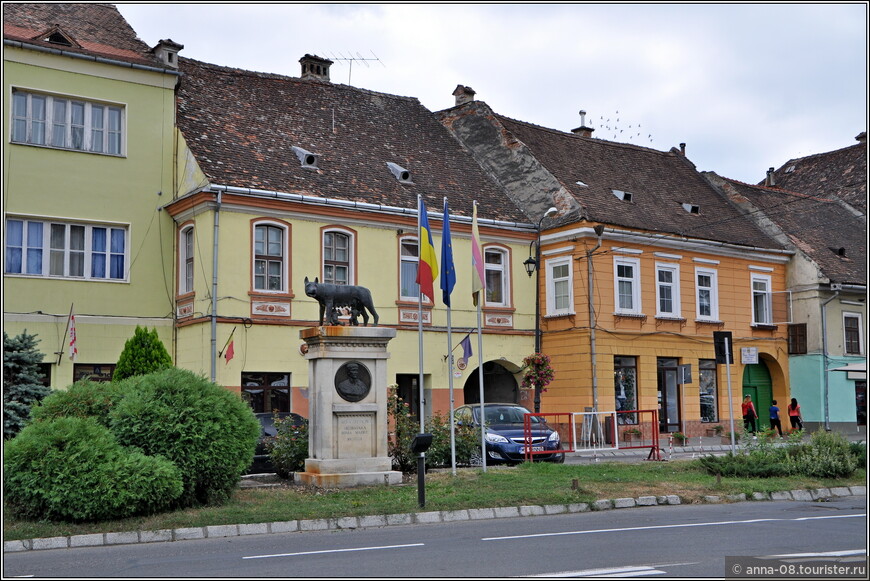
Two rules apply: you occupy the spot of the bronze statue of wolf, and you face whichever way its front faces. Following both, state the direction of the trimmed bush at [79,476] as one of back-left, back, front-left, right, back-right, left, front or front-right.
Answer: front-left

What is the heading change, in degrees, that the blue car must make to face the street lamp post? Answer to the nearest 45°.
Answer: approximately 135° to its left

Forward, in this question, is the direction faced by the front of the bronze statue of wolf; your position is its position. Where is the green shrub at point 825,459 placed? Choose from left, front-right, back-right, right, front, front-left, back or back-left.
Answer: back

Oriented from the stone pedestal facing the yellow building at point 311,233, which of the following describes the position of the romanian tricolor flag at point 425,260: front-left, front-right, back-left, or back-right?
front-right

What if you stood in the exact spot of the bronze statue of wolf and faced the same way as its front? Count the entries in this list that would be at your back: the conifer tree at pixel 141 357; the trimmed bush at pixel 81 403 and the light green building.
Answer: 0

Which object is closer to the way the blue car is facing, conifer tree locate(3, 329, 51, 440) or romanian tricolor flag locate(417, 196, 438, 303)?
the romanian tricolor flag

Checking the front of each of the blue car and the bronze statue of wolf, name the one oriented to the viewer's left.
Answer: the bronze statue of wolf

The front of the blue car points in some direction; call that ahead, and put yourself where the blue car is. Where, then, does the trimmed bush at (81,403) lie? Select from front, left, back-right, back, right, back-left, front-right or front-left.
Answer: right

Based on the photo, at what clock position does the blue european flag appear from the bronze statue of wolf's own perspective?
The blue european flag is roughly at 5 o'clock from the bronze statue of wolf.

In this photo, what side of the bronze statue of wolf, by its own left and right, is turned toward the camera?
left

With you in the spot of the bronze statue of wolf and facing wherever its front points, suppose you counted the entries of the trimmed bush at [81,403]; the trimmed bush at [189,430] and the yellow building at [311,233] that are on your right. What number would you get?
1

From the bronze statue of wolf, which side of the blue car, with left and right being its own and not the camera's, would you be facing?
right

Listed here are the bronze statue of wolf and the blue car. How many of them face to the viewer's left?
1

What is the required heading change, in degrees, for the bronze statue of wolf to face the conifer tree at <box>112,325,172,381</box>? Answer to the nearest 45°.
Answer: approximately 45° to its right

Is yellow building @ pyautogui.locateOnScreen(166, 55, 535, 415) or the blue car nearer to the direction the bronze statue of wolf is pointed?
the yellow building

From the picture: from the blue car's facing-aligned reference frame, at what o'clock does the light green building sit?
The light green building is roughly at 5 o'clock from the blue car.

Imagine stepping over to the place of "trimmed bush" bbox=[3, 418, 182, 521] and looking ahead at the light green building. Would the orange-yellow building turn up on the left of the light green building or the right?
right

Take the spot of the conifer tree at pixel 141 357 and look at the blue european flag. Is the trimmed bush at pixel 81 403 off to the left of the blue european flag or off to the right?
right

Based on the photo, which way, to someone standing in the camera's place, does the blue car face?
facing the viewer and to the right of the viewer

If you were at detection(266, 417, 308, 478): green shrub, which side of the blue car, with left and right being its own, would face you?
right
